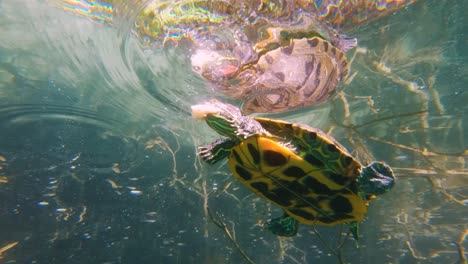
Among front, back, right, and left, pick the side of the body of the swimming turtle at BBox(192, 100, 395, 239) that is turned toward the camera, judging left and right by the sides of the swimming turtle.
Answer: left
